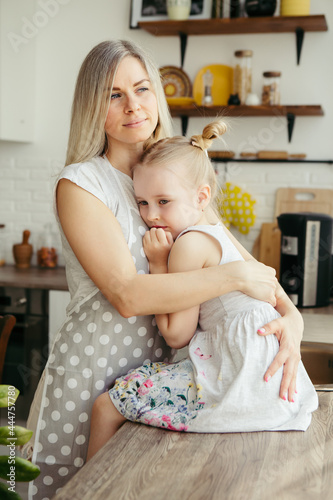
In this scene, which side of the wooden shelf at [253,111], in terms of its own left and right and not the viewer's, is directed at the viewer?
front

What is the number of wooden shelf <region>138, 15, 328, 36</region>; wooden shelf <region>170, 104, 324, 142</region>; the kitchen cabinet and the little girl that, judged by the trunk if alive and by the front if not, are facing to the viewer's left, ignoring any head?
1

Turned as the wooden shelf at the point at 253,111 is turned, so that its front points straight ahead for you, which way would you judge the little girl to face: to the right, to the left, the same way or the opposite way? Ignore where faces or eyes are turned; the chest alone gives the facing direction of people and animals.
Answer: to the right

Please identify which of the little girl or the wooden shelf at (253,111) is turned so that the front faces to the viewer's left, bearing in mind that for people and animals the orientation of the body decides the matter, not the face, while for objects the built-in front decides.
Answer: the little girl

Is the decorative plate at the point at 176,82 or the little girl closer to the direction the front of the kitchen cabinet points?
the little girl

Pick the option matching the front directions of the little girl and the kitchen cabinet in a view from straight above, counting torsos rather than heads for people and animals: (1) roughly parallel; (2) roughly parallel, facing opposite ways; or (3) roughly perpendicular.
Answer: roughly perpendicular

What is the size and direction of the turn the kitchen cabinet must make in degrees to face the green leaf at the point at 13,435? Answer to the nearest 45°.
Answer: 0° — it already faces it

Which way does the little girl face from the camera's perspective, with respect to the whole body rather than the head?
to the viewer's left

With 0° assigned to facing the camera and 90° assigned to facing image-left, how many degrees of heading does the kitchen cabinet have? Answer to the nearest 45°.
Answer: approximately 0°

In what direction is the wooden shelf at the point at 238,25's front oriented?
toward the camera

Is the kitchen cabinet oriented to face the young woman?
yes
